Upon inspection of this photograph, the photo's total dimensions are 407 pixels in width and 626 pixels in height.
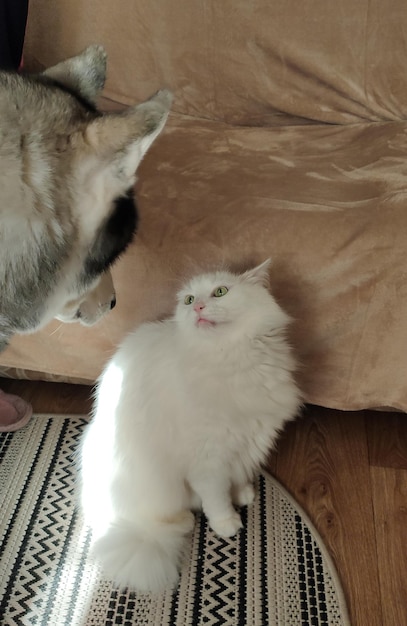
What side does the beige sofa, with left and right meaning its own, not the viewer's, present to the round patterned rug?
front

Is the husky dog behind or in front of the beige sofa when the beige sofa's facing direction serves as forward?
in front

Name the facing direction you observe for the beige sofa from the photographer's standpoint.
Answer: facing the viewer
